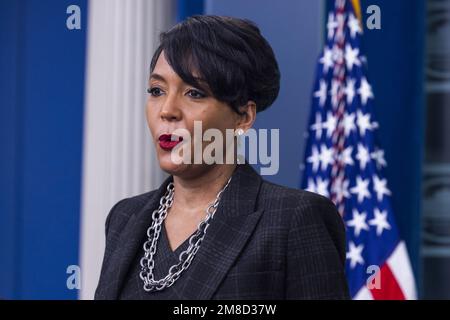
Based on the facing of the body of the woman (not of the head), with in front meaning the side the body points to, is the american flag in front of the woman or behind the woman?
behind

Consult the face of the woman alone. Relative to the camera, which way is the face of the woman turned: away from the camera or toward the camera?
toward the camera

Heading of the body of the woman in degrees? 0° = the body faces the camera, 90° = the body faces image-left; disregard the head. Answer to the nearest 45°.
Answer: approximately 45°
